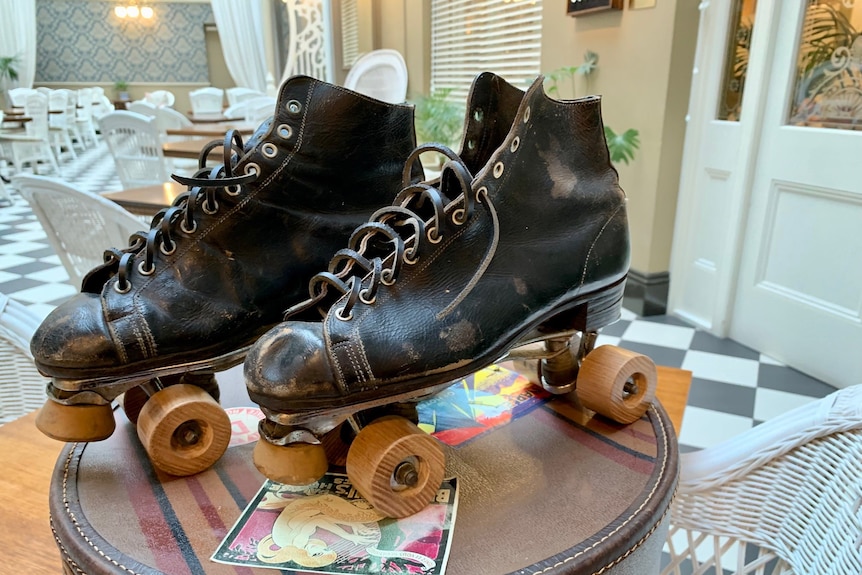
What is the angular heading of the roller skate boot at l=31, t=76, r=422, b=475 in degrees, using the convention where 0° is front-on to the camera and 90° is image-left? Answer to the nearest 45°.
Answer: approximately 45°

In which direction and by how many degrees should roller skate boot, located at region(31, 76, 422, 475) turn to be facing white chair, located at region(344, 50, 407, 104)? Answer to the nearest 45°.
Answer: approximately 135° to its right

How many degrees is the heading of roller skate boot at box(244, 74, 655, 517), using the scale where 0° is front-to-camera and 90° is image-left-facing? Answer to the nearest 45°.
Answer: approximately 45°
